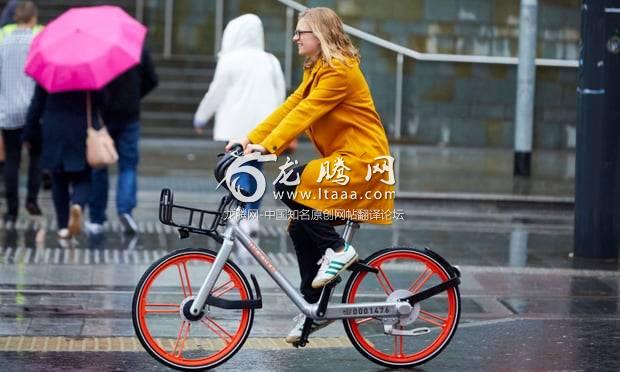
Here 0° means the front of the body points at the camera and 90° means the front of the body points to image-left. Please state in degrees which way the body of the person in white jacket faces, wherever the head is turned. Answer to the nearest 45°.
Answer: approximately 180°

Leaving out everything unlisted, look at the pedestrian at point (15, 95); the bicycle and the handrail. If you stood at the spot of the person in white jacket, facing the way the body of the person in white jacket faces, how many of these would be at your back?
1

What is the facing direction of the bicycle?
to the viewer's left

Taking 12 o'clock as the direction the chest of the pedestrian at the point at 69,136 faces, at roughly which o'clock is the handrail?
The handrail is roughly at 1 o'clock from the pedestrian.

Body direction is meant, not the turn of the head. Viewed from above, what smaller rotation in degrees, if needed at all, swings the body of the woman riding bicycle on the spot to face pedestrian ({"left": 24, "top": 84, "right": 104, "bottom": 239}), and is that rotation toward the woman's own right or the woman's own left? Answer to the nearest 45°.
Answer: approximately 45° to the woman's own right

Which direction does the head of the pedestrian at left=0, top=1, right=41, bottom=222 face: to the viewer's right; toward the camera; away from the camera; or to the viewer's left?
away from the camera

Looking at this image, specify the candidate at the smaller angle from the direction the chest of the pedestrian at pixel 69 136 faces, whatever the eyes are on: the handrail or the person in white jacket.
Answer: the handrail

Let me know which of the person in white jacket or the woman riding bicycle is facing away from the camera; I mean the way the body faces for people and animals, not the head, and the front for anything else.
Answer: the person in white jacket

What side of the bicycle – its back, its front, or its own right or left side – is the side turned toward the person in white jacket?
right

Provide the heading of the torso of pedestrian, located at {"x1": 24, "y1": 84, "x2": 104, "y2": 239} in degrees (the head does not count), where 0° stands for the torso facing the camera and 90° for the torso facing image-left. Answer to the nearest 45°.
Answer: approximately 180°

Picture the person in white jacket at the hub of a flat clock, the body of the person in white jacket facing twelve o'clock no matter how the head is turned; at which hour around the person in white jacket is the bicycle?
The bicycle is roughly at 6 o'clock from the person in white jacket.

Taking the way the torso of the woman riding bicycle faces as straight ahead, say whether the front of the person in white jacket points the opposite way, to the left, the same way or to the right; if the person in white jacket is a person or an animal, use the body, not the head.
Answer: to the right

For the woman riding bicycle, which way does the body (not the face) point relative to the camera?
to the viewer's left

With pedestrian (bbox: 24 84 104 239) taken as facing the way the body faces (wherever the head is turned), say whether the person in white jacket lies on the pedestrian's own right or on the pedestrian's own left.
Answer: on the pedestrian's own right
